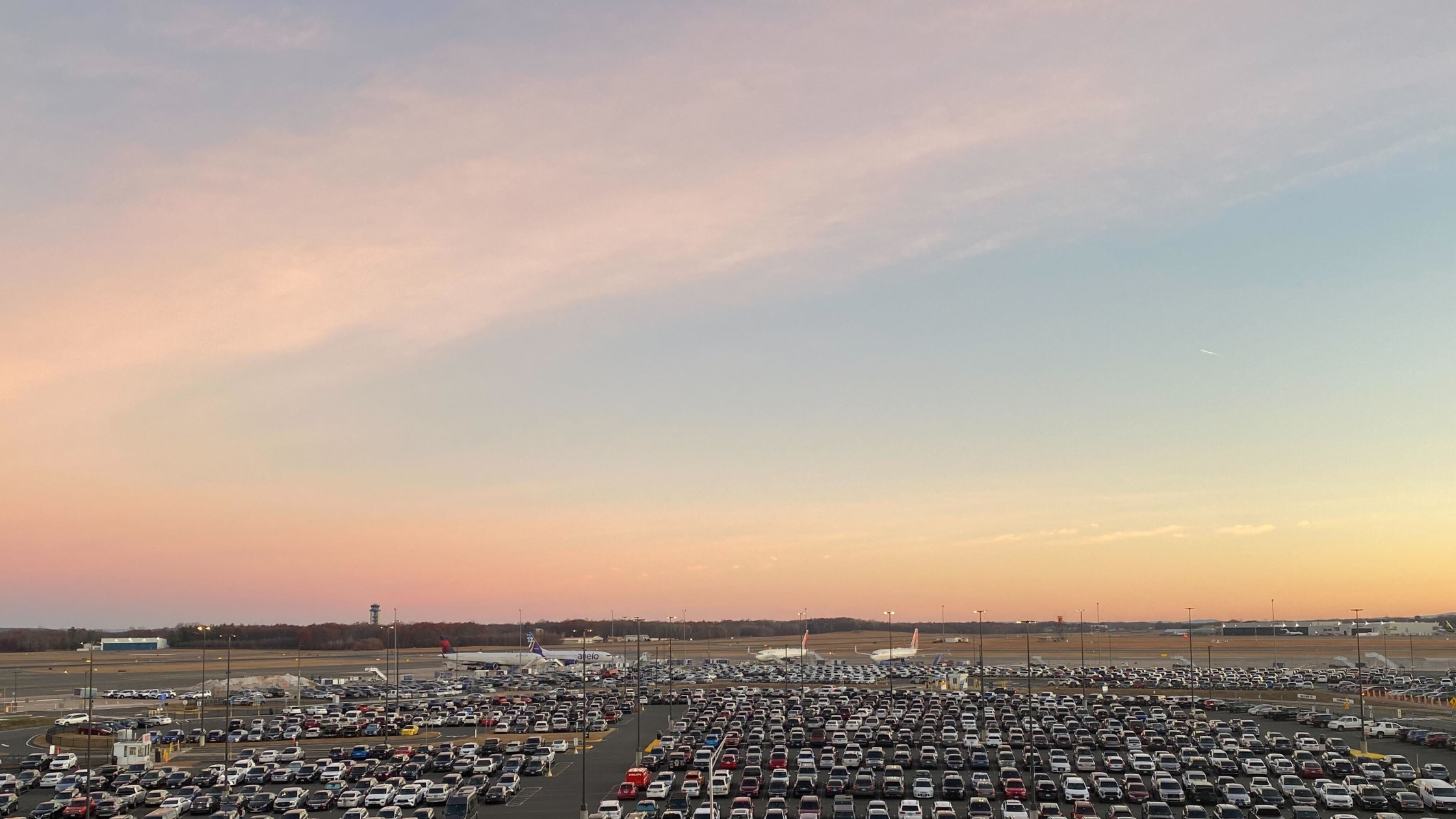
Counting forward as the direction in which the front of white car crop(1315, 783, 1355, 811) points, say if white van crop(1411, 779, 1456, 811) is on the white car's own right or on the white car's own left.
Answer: on the white car's own left

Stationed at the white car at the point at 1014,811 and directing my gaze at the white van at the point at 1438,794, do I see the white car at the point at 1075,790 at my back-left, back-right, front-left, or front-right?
front-left

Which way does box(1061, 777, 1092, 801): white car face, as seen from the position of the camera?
facing the viewer

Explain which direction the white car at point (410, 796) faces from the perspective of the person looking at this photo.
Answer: facing the viewer and to the left of the viewer

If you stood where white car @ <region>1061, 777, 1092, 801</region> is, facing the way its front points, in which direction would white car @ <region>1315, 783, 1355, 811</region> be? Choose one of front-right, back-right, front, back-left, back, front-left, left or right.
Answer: left

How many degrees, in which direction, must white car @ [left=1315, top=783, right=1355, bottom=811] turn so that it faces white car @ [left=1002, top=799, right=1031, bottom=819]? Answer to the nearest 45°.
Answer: approximately 90° to its right

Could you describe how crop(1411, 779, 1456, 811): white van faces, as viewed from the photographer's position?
facing the viewer and to the right of the viewer

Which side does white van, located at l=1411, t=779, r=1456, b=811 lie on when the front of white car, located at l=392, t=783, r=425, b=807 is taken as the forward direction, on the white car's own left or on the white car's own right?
on the white car's own left

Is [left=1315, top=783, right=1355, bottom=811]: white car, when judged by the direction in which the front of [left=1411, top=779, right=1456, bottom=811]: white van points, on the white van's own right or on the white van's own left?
on the white van's own right

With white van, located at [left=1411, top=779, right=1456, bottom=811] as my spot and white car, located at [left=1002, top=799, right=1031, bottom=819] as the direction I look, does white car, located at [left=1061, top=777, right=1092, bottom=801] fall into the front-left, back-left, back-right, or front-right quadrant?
front-right
